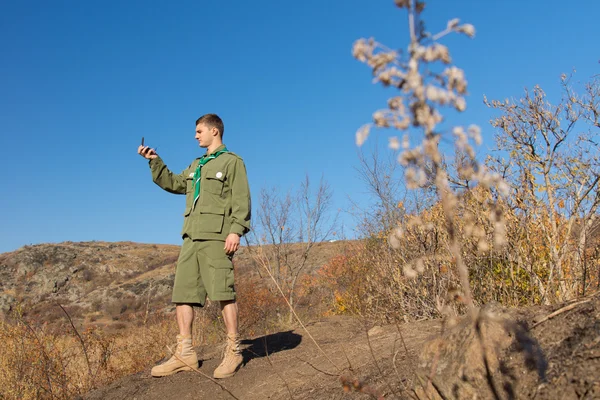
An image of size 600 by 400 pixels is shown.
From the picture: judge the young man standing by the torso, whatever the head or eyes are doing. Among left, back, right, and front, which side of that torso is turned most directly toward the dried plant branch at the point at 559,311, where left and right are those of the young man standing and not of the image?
left

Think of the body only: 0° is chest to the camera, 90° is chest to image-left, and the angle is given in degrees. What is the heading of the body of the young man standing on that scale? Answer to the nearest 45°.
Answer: approximately 45°

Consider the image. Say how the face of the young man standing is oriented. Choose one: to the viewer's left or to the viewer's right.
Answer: to the viewer's left
